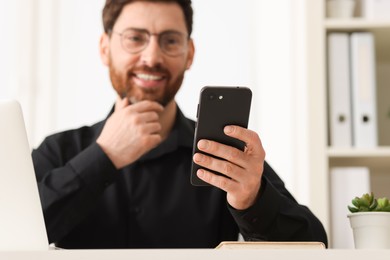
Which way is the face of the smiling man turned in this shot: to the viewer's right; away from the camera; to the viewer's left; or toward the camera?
toward the camera

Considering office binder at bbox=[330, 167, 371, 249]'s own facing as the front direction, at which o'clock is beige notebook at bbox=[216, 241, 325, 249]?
The beige notebook is roughly at 12 o'clock from the office binder.

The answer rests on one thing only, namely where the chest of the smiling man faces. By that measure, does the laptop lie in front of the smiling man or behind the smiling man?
in front

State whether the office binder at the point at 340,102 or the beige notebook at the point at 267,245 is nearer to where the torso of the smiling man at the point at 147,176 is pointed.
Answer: the beige notebook

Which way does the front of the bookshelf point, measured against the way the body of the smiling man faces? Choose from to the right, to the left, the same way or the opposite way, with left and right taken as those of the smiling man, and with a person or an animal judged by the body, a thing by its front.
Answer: the same way

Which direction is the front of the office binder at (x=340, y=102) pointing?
toward the camera

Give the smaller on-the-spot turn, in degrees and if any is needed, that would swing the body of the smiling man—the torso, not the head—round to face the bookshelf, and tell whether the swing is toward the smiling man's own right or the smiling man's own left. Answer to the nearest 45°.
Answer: approximately 135° to the smiling man's own left

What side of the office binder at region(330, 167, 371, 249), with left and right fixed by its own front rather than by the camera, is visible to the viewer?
front

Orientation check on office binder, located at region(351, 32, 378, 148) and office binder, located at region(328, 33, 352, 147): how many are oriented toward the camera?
2

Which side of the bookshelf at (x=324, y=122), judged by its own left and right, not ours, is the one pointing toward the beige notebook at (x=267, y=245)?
front

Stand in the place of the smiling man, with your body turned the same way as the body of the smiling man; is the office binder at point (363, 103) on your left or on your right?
on your left

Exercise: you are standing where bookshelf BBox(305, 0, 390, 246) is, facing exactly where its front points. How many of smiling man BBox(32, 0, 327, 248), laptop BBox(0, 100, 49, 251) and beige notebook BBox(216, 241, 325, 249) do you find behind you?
0

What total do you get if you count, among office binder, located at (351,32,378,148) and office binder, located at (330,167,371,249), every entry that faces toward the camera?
2

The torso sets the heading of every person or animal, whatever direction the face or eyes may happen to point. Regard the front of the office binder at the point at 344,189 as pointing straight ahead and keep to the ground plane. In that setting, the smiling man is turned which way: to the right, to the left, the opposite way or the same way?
the same way

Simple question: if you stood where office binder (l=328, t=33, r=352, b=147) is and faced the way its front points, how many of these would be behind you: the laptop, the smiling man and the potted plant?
0
